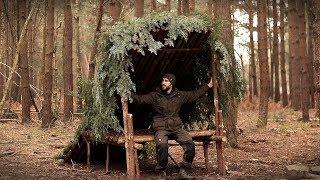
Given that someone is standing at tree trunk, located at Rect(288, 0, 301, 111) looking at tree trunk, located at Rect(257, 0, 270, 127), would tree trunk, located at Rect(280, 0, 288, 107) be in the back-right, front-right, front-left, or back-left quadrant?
back-right

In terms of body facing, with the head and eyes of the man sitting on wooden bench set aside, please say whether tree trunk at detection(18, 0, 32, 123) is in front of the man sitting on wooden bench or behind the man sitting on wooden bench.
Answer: behind

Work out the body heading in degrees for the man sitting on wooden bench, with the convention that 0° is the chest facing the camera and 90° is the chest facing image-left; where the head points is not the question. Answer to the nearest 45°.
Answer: approximately 0°

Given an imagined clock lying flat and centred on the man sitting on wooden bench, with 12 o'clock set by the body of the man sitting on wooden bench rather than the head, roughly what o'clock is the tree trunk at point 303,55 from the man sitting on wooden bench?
The tree trunk is roughly at 7 o'clock from the man sitting on wooden bench.

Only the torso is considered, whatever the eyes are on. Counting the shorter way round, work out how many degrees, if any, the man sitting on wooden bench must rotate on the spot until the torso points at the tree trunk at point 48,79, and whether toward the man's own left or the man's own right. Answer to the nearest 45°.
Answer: approximately 135° to the man's own right

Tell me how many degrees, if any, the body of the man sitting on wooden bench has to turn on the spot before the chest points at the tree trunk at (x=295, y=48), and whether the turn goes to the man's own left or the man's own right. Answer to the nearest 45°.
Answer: approximately 135° to the man's own left

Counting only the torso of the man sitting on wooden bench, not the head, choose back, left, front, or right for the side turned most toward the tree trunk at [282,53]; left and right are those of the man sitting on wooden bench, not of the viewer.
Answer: back

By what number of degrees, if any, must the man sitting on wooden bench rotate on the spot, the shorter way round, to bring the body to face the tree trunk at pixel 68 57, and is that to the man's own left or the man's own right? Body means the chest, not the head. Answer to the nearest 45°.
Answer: approximately 135° to the man's own right

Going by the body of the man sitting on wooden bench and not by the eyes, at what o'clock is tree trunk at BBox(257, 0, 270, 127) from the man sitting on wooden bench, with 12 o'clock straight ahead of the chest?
The tree trunk is roughly at 7 o'clock from the man sitting on wooden bench.
